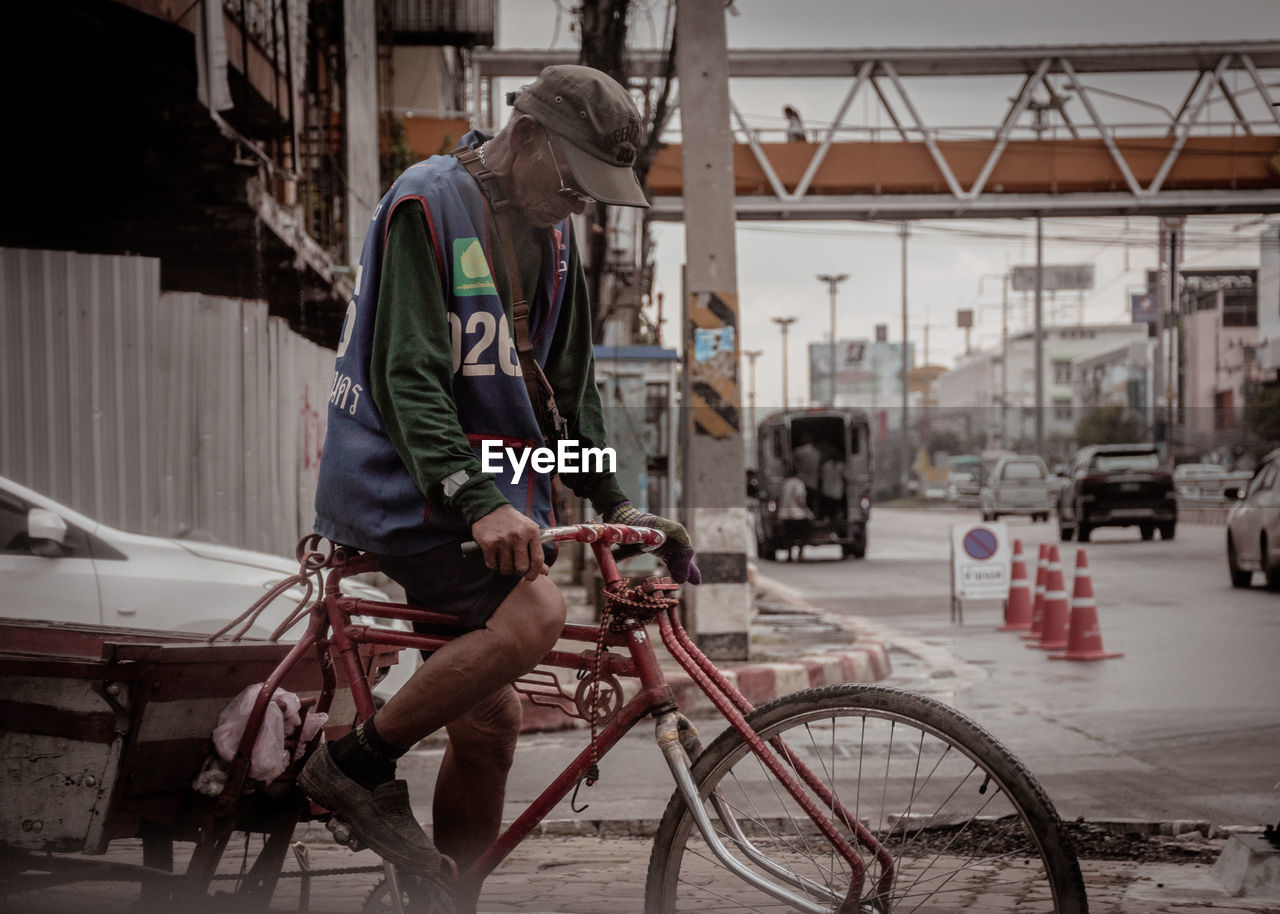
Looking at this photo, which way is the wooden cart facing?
to the viewer's right

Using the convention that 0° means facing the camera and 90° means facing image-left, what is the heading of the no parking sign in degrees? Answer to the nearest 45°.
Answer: approximately 0°

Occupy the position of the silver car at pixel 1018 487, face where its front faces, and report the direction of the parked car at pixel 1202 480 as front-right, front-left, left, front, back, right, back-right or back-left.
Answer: front-right

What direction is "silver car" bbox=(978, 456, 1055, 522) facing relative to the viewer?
away from the camera

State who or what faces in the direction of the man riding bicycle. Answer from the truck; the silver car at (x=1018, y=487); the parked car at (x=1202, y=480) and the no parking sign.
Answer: the no parking sign

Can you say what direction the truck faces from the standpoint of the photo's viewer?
facing away from the viewer

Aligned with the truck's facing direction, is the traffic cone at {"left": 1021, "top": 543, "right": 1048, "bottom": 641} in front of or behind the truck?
behind

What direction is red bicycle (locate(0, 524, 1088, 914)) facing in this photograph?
to the viewer's right

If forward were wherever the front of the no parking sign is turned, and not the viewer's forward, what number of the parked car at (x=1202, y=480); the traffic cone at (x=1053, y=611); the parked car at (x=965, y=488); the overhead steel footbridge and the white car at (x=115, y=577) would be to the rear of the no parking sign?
3
